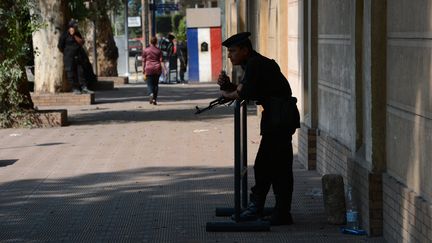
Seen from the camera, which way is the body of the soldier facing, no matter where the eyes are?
to the viewer's left

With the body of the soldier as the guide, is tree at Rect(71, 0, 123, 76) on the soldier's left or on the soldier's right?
on the soldier's right

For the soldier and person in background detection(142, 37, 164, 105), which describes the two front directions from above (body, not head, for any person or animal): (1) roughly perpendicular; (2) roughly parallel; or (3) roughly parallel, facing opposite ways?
roughly perpendicular
